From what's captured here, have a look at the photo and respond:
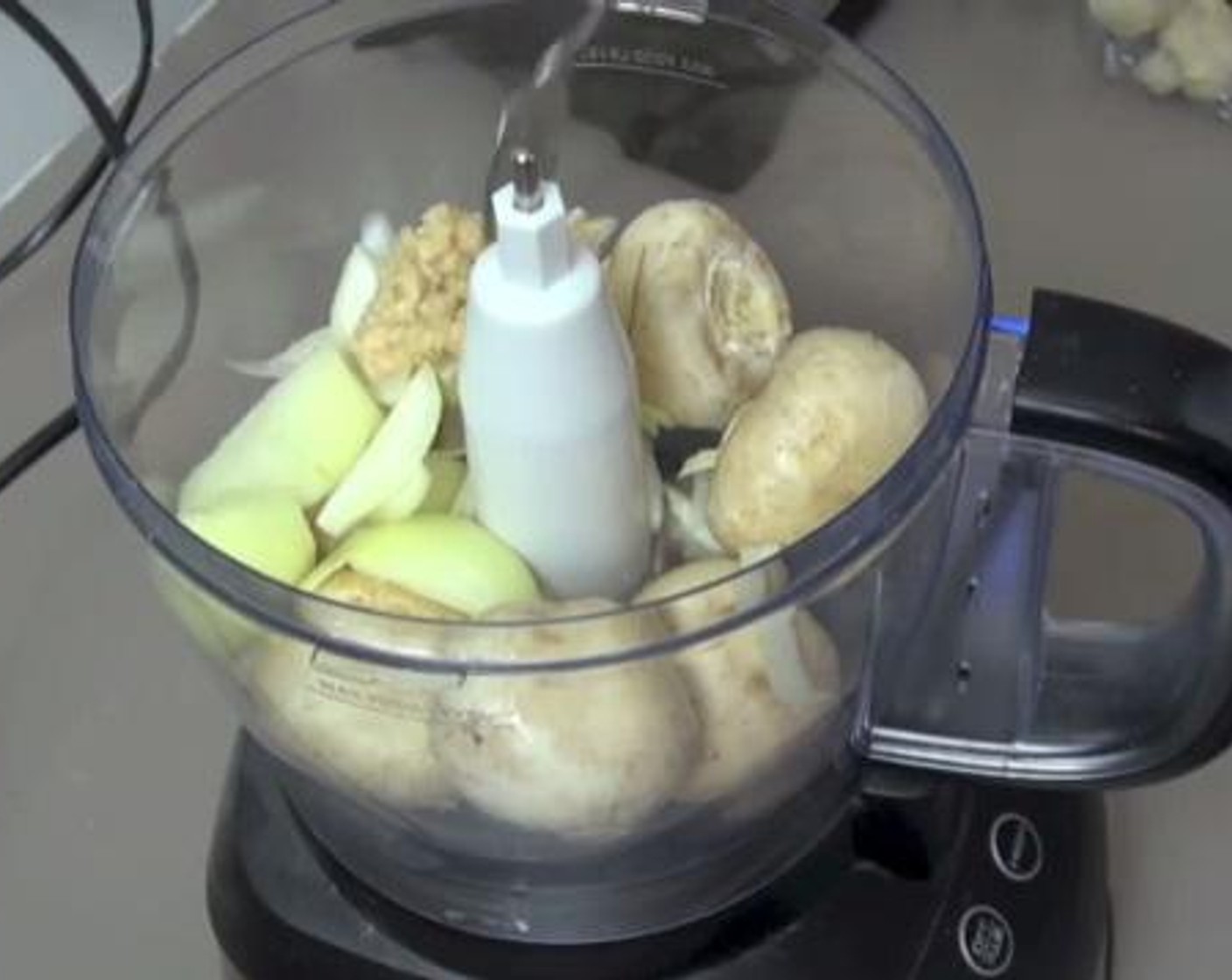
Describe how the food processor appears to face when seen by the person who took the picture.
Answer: facing to the right of the viewer

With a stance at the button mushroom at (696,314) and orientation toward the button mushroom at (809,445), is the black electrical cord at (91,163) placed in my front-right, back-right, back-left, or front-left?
back-right
